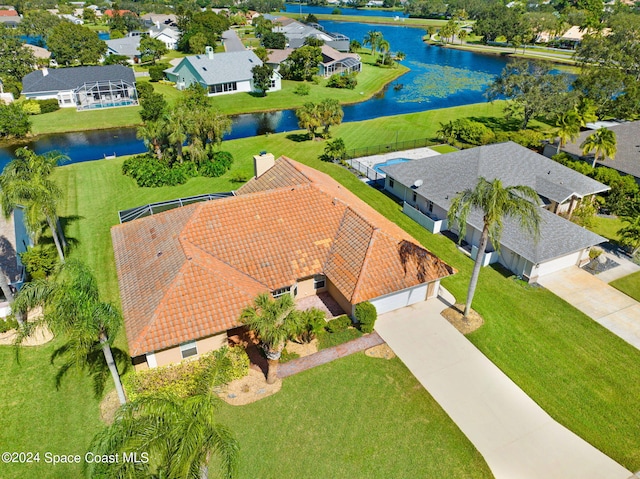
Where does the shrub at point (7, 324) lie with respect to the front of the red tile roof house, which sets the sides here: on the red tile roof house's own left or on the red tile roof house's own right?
on the red tile roof house's own right

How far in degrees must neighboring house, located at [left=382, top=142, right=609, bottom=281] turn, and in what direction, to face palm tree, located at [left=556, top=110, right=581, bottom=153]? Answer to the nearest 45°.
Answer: approximately 135° to its left

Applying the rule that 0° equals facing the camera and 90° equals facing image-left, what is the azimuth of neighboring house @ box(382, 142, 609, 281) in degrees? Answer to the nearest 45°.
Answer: approximately 315°

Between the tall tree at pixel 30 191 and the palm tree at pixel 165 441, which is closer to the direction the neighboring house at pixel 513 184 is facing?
the palm tree

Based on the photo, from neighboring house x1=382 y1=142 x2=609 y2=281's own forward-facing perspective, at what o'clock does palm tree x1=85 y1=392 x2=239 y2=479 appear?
The palm tree is roughly at 2 o'clock from the neighboring house.

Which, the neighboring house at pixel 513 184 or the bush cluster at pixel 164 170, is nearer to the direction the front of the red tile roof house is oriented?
the neighboring house

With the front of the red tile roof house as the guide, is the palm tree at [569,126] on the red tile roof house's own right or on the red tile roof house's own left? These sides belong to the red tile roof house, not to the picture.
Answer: on the red tile roof house's own left

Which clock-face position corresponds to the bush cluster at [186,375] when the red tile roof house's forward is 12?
The bush cluster is roughly at 2 o'clock from the red tile roof house.

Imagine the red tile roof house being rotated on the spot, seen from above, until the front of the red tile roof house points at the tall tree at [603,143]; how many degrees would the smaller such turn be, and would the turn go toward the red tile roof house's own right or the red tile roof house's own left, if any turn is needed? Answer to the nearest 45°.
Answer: approximately 90° to the red tile roof house's own left

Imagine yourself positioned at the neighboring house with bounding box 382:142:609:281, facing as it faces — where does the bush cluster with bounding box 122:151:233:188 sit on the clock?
The bush cluster is roughly at 4 o'clock from the neighboring house.

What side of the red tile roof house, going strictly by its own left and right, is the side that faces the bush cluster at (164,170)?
back

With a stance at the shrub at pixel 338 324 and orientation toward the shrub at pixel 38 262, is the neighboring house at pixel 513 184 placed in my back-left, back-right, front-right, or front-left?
back-right

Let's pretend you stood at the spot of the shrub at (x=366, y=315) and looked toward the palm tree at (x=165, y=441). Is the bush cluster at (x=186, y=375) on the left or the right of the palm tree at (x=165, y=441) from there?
right
